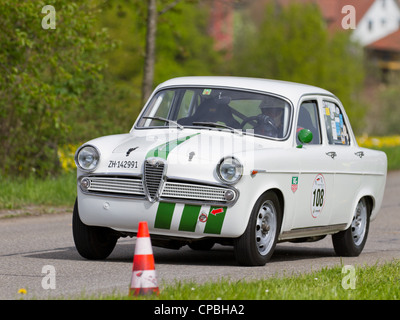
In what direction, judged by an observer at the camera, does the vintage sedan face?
facing the viewer and to the left of the viewer

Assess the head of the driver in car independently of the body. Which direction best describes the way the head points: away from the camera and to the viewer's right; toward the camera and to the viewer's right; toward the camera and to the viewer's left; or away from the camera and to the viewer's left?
toward the camera and to the viewer's left

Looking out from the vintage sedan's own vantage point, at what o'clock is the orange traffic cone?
The orange traffic cone is roughly at 11 o'clock from the vintage sedan.
